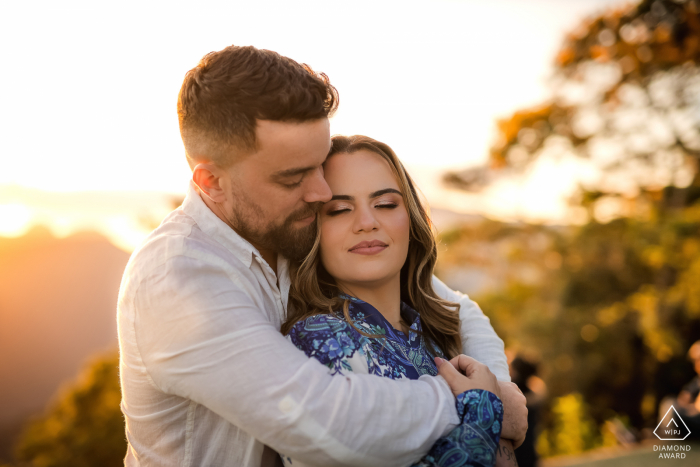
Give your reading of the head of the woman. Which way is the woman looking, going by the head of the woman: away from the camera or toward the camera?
toward the camera

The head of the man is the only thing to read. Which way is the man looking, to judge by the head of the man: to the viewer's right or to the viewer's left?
to the viewer's right

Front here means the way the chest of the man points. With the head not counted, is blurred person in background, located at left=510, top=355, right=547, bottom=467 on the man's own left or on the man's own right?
on the man's own left

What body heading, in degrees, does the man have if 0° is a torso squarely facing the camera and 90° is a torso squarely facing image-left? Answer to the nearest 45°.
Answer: approximately 270°
